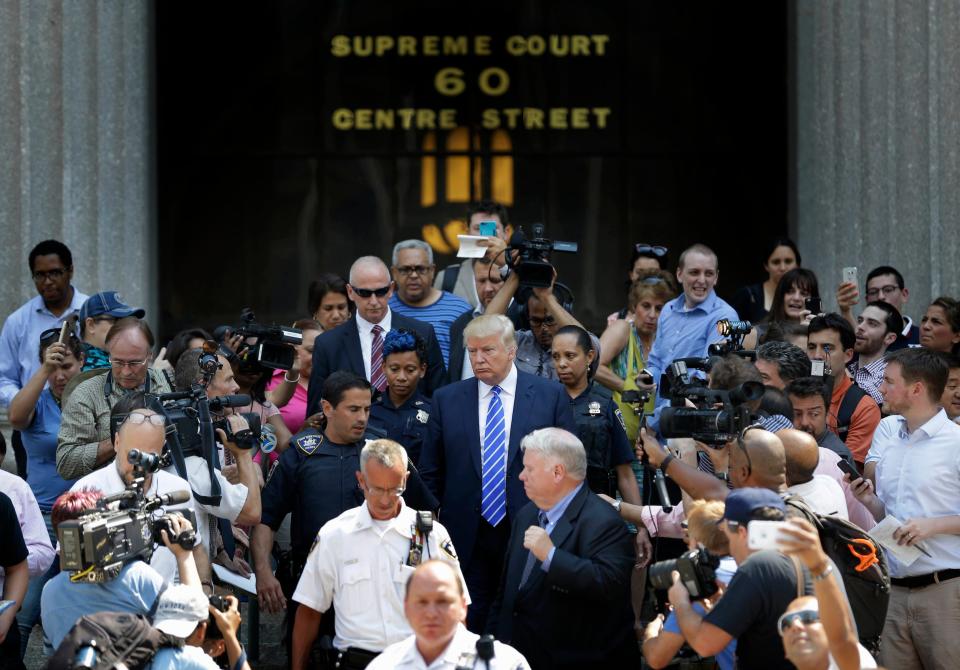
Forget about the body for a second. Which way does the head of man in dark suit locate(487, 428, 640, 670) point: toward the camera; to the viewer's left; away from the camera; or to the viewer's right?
to the viewer's left

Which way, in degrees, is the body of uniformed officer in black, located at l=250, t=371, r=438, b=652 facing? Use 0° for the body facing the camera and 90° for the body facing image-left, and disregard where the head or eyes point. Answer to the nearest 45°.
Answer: approximately 315°

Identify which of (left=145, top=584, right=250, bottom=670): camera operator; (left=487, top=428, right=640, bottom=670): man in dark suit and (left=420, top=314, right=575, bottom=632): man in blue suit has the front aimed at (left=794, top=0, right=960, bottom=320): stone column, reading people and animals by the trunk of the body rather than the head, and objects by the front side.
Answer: the camera operator

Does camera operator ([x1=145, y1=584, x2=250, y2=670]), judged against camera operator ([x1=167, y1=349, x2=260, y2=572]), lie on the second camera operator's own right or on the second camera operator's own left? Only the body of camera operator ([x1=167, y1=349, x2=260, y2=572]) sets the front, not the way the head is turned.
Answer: on the second camera operator's own right

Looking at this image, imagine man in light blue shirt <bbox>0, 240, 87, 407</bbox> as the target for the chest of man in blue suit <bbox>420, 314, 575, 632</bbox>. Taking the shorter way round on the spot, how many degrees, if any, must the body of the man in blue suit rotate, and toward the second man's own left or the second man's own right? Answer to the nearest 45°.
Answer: approximately 135° to the second man's own right

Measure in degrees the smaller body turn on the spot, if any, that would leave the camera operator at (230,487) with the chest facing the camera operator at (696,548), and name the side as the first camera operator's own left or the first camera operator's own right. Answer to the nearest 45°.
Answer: approximately 45° to the first camera operator's own right

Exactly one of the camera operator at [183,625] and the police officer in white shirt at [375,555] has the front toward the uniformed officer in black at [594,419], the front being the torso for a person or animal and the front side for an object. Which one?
the camera operator

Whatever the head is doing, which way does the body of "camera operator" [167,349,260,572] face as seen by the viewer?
to the viewer's right
